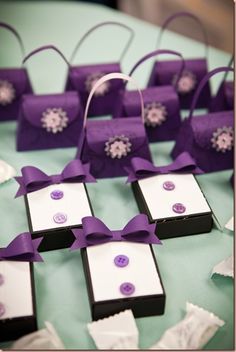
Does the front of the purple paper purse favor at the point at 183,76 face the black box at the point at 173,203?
yes

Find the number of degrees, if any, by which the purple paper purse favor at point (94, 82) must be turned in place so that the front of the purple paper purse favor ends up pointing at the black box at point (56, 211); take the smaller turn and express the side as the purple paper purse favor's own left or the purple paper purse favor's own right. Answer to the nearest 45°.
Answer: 0° — it already faces it

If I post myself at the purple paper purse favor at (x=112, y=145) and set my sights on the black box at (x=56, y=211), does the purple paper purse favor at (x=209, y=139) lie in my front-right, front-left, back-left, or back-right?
back-left

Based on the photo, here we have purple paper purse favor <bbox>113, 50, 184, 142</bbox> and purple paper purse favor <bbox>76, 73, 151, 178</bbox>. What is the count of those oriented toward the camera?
2

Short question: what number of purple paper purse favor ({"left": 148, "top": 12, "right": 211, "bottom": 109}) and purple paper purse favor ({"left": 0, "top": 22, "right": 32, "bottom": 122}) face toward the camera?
2

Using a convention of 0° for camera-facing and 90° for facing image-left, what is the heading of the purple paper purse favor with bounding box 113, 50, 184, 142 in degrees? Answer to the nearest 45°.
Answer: approximately 0°
